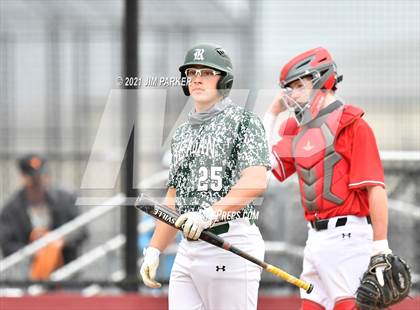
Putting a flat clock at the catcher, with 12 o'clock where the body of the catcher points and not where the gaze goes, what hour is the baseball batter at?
The baseball batter is roughly at 12 o'clock from the catcher.

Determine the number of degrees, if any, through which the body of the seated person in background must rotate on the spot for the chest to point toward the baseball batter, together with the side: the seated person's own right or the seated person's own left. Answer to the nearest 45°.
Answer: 0° — they already face them

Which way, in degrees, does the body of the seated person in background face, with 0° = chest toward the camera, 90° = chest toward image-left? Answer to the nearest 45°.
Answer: approximately 0°

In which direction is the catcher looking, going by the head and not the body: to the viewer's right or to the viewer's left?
to the viewer's left

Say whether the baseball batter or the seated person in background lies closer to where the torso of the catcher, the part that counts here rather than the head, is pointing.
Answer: the baseball batter

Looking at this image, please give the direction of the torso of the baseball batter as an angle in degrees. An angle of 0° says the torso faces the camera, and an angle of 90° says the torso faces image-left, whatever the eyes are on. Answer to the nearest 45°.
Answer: approximately 45°
